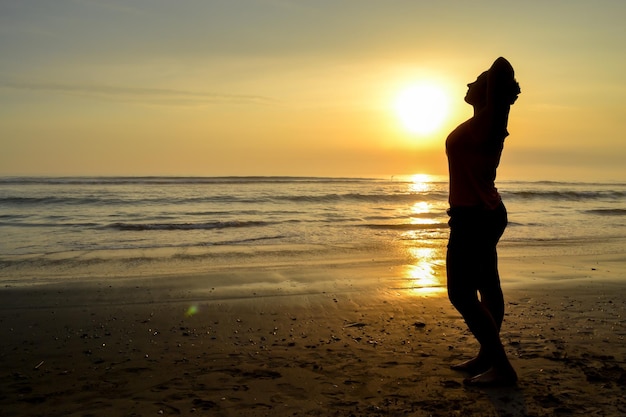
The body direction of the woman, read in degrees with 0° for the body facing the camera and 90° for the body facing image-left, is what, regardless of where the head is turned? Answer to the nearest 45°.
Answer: approximately 90°

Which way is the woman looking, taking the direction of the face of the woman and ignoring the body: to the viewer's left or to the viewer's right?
to the viewer's left
